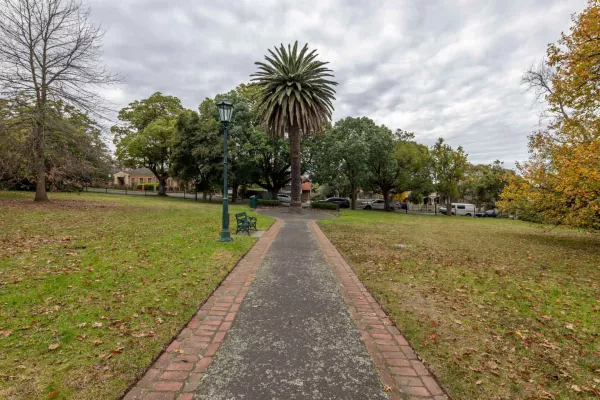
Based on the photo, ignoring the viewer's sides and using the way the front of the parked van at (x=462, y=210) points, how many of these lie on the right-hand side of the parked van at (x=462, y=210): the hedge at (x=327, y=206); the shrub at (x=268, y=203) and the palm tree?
0

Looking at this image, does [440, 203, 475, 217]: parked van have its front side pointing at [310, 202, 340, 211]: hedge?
yes

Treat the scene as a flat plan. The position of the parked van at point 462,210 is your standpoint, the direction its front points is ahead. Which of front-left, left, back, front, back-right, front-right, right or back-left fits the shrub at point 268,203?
front-left

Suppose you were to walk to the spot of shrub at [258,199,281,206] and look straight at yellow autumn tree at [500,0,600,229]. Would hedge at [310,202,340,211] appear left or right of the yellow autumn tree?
left

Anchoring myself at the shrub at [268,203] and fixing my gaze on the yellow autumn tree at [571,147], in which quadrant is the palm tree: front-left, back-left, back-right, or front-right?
front-right

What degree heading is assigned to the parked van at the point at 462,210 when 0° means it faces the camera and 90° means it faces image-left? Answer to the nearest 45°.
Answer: approximately 90°

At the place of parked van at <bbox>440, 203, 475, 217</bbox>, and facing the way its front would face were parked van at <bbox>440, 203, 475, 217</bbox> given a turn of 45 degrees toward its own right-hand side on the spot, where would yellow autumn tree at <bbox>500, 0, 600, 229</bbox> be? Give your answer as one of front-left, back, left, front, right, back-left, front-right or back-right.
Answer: back-left
